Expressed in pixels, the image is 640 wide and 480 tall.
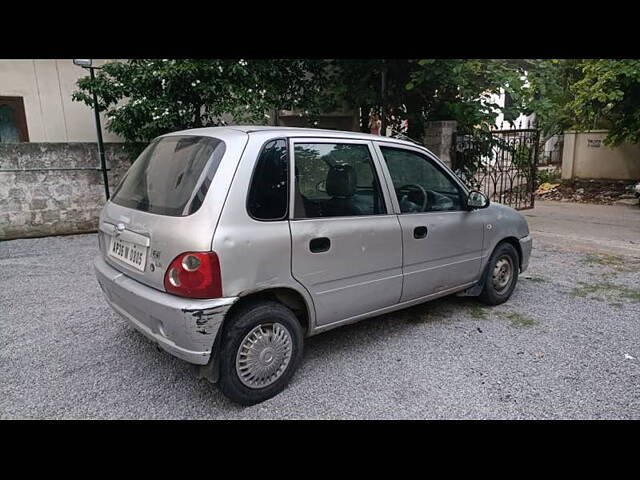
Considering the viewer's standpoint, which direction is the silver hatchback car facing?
facing away from the viewer and to the right of the viewer

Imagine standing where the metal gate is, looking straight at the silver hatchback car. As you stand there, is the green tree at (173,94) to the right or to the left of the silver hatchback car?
right

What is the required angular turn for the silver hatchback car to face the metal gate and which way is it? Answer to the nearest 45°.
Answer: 0° — it already faces it

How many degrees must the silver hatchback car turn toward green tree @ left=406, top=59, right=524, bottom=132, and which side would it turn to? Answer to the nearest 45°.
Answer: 0° — it already faces it

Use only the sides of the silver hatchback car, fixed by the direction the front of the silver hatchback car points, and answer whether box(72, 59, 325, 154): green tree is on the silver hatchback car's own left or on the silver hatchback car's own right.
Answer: on the silver hatchback car's own left

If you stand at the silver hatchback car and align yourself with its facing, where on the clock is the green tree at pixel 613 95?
The green tree is roughly at 12 o'clock from the silver hatchback car.

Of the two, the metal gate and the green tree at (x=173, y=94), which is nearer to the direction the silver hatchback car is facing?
the metal gate

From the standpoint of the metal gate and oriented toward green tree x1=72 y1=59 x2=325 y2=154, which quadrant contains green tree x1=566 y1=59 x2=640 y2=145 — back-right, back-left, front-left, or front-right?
back-right
